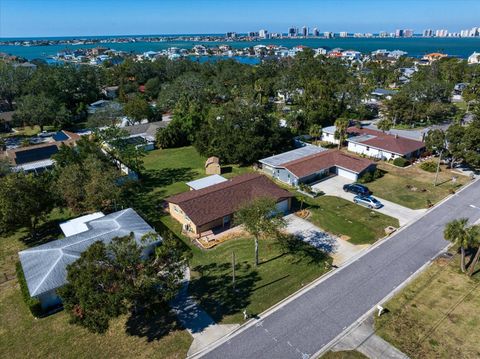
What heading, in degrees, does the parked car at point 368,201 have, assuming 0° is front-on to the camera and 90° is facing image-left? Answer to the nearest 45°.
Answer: approximately 135°

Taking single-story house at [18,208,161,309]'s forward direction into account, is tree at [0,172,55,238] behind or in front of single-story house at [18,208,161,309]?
behind

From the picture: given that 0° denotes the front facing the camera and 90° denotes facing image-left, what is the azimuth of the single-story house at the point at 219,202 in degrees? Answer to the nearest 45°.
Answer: approximately 315°

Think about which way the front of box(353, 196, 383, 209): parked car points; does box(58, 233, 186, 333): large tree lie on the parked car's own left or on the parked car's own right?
on the parked car's own left

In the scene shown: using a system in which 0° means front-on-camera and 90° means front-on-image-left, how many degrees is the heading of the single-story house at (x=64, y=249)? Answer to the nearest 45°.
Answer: approximately 315°

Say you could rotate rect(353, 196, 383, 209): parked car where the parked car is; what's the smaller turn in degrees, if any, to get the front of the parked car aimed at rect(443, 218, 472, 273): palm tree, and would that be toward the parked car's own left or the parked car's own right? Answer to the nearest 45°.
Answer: approximately 180°

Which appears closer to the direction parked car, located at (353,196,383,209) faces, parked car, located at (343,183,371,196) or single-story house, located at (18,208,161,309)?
the parked car
